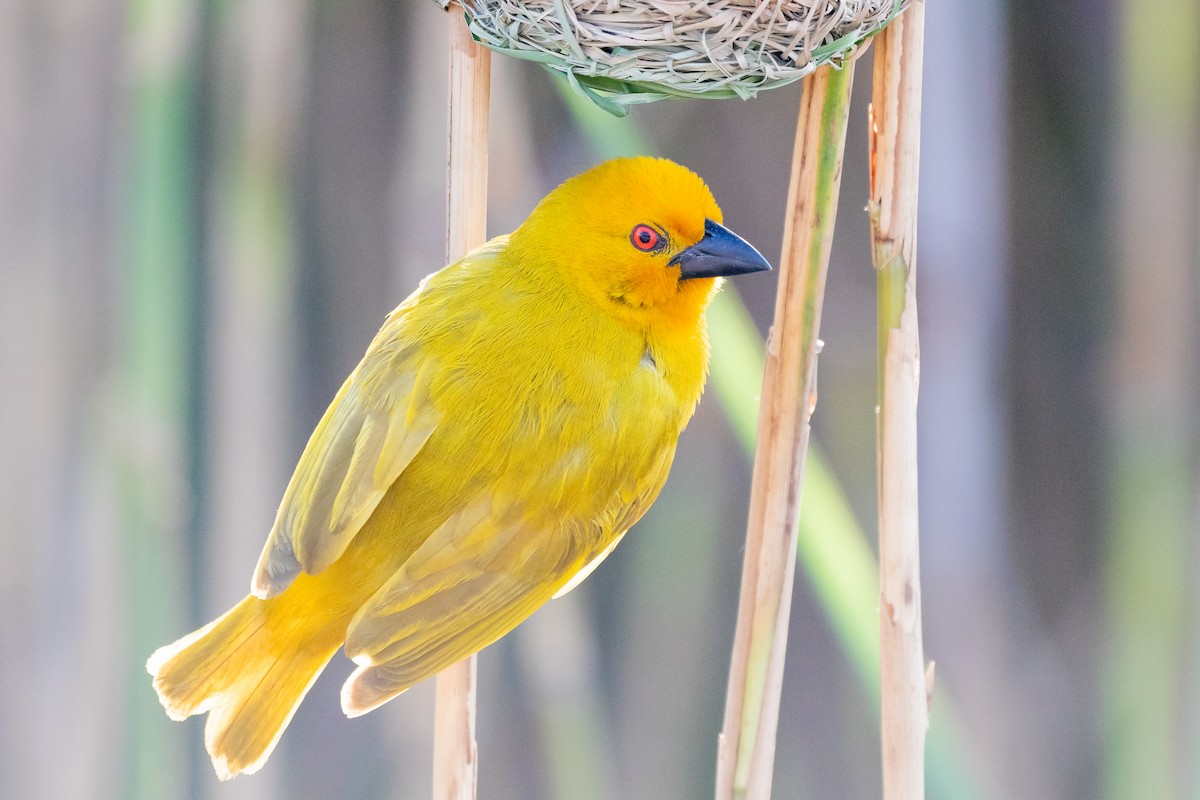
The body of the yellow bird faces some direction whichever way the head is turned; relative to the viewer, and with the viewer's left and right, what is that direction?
facing away from the viewer and to the right of the viewer
